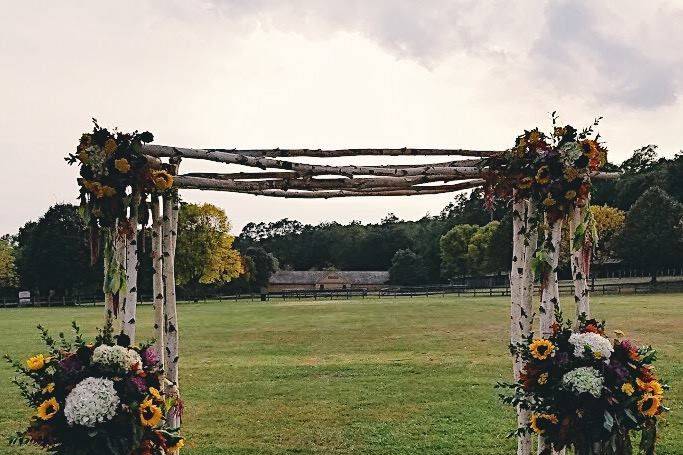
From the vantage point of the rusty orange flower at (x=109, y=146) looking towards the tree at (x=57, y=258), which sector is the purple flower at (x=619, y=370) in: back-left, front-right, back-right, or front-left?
back-right

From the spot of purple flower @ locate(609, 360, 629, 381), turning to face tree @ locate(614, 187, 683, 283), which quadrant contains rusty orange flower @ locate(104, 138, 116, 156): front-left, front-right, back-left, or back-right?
back-left

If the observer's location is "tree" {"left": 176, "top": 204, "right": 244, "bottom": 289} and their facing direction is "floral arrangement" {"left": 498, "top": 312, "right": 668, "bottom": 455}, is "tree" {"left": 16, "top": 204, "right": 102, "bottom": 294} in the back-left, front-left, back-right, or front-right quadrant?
back-right

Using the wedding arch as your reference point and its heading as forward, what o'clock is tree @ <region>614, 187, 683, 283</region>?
The tree is roughly at 7 o'clock from the wedding arch.

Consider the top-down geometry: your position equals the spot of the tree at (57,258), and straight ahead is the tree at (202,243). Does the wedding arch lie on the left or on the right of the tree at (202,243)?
right

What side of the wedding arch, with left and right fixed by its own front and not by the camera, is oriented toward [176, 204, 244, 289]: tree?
back

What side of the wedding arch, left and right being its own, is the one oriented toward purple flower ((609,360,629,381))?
left

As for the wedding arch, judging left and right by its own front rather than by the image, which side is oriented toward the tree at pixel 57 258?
back

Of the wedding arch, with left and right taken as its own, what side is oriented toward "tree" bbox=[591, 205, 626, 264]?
back

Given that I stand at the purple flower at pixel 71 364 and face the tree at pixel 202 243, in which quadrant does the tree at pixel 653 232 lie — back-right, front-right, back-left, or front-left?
front-right

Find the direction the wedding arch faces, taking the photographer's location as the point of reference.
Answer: facing the viewer
